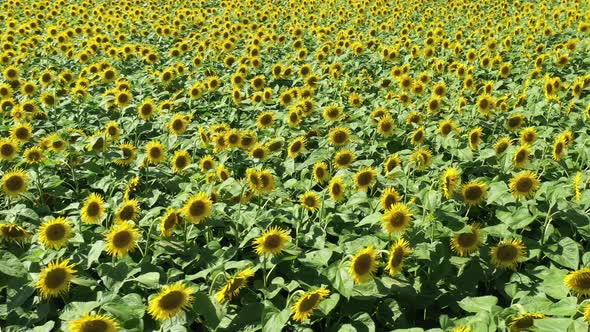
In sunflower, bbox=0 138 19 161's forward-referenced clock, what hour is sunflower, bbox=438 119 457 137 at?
sunflower, bbox=438 119 457 137 is roughly at 10 o'clock from sunflower, bbox=0 138 19 161.

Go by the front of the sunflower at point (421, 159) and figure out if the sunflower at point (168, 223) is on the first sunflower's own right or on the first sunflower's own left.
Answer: on the first sunflower's own right

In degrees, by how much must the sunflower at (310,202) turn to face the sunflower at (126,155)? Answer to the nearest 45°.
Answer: approximately 135° to its right

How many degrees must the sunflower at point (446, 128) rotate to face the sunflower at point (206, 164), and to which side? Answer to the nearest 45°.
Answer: approximately 45° to its right

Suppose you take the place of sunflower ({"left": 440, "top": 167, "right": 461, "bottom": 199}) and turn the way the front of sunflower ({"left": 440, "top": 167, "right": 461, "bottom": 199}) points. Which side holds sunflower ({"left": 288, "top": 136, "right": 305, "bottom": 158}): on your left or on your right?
on your right

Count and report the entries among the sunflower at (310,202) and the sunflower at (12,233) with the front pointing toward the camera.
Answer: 2

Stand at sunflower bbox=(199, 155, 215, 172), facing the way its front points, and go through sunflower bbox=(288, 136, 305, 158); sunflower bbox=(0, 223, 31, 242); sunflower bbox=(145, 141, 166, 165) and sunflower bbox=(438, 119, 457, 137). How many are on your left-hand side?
2

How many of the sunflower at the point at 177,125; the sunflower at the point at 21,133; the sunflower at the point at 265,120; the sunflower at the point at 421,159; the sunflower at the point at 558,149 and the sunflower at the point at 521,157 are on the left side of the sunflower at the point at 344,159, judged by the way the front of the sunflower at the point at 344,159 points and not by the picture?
3

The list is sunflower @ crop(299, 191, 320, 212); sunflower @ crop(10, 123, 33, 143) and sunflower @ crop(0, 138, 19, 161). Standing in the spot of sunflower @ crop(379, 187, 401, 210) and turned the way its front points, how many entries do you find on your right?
3
